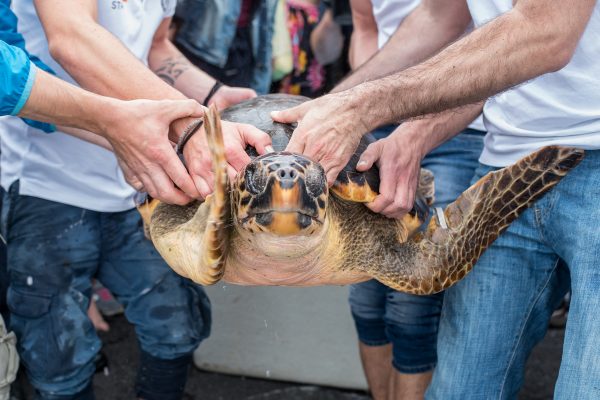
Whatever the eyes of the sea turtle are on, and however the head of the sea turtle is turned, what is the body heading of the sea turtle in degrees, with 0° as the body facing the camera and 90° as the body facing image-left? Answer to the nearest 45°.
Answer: approximately 0°
